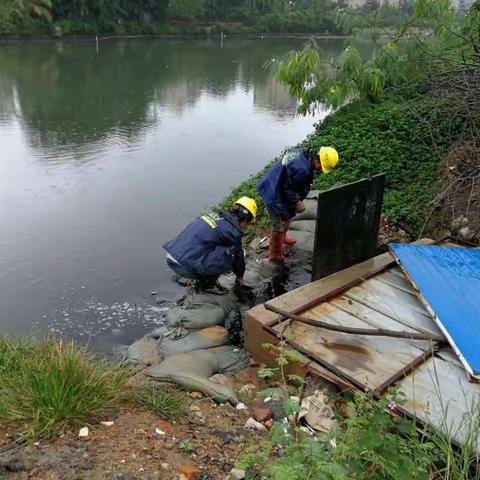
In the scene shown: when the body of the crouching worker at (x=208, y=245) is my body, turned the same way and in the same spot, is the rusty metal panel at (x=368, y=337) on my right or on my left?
on my right

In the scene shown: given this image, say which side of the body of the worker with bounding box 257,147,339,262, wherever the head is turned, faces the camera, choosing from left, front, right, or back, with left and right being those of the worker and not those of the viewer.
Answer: right

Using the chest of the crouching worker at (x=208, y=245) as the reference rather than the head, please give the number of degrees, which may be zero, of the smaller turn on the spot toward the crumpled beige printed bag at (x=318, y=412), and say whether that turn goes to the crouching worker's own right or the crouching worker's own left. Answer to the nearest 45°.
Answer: approximately 90° to the crouching worker's own right

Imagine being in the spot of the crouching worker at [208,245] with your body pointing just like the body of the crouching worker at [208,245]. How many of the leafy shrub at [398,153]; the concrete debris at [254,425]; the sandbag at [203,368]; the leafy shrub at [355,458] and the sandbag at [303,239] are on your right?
3

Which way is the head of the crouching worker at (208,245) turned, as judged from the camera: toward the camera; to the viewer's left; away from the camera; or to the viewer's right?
to the viewer's right

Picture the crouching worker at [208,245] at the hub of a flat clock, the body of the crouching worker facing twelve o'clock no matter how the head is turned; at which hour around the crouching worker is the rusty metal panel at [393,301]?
The rusty metal panel is roughly at 1 o'clock from the crouching worker.

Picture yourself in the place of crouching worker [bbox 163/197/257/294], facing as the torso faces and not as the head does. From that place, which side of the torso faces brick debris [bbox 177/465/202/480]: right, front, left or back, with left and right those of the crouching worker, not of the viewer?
right

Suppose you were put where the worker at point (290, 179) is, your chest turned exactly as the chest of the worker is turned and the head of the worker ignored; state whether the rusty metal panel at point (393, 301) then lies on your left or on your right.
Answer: on your right

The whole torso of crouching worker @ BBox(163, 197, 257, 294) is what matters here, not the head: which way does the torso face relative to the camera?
to the viewer's right
